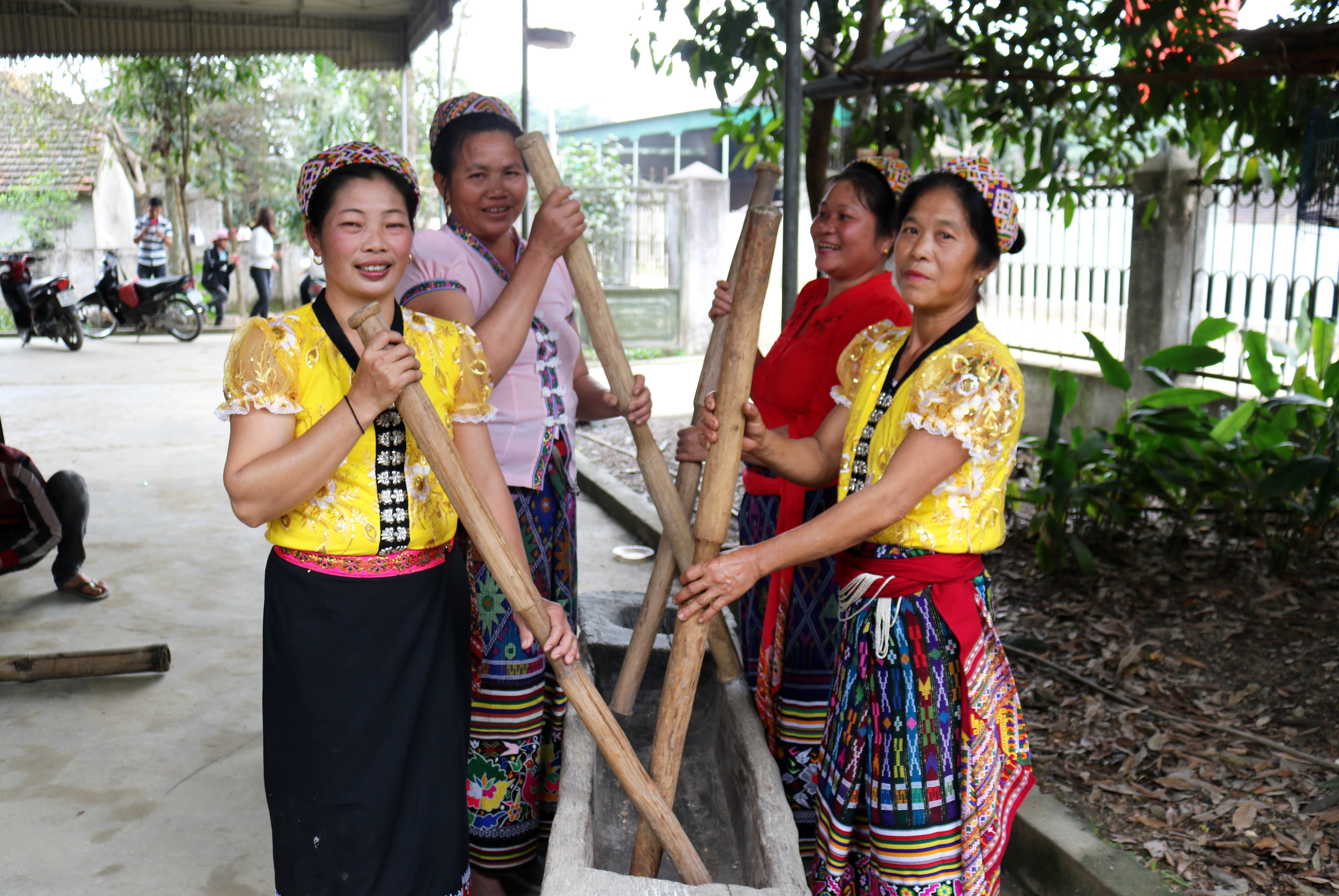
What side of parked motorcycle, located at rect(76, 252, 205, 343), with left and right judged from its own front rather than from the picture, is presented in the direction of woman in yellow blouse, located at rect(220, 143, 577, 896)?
left

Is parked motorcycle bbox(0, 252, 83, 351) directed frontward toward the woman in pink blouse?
no

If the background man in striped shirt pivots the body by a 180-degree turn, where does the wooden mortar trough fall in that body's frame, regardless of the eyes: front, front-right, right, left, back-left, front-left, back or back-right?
back

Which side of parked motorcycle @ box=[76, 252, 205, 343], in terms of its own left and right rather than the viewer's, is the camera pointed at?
left

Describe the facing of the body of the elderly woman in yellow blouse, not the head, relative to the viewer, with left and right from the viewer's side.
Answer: facing the viewer and to the left of the viewer

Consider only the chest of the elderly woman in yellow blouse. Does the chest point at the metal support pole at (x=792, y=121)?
no

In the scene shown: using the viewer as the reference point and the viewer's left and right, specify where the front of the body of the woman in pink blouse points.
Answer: facing the viewer and to the right of the viewer

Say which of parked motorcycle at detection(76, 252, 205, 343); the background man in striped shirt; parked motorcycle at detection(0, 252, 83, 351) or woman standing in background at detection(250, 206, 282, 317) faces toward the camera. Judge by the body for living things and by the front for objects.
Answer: the background man in striped shirt

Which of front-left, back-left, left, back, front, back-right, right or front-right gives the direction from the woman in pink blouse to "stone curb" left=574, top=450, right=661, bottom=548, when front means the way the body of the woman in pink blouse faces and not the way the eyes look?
back-left

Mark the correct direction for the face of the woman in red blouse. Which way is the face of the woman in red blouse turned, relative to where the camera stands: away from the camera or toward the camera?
toward the camera

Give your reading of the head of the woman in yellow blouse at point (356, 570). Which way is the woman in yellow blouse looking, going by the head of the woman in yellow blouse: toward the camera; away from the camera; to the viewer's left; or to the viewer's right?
toward the camera

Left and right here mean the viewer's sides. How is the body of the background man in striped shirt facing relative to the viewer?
facing the viewer
